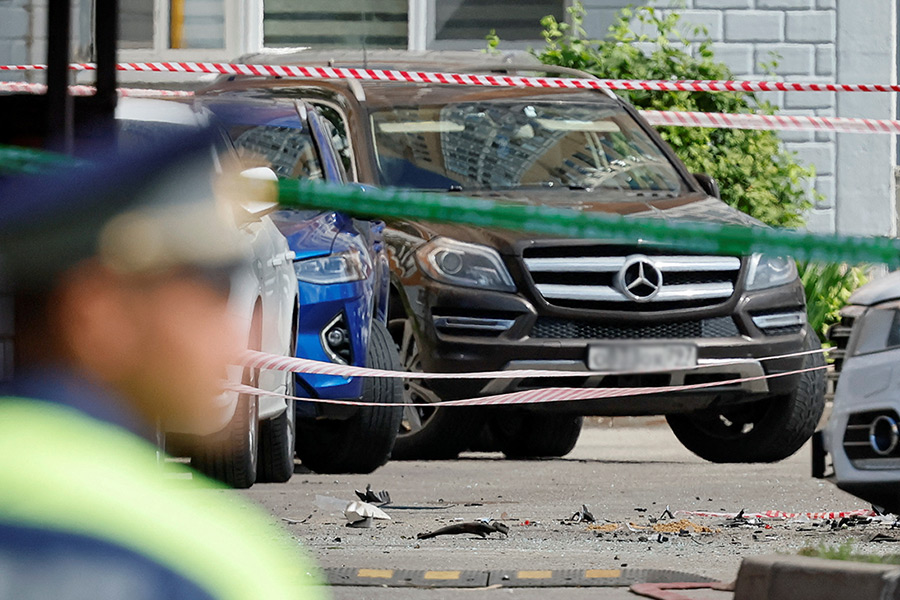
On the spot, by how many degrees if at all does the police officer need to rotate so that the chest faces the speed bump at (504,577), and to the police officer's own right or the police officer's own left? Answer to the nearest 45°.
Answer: approximately 90° to the police officer's own left

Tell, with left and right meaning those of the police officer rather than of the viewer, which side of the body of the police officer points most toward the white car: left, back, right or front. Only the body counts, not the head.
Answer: left

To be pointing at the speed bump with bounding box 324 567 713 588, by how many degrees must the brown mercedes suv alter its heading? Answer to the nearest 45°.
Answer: approximately 45° to its right

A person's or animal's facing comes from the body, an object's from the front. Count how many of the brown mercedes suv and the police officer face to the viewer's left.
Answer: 0

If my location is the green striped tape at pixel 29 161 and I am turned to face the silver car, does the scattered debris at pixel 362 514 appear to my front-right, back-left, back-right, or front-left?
front-left

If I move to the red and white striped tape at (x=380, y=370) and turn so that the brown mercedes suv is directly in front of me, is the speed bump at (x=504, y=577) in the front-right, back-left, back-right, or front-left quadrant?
back-right

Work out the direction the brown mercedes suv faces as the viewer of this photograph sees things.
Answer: facing the viewer and to the right of the viewer

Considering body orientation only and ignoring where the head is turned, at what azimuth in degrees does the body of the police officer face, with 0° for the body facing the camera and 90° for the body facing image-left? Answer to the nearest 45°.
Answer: approximately 270°

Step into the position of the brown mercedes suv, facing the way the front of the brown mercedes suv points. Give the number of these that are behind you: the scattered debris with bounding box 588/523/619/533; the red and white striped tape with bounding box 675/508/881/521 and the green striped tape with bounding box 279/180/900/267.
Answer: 0
